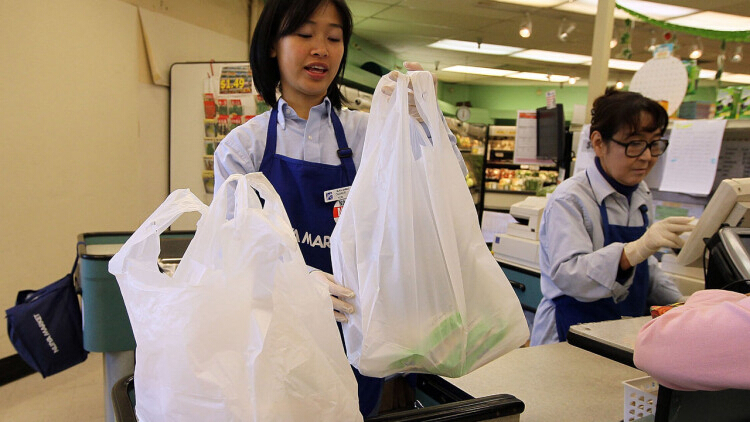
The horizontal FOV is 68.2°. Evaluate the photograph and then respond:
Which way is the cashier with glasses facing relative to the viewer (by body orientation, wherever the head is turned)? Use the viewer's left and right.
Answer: facing the viewer and to the right of the viewer

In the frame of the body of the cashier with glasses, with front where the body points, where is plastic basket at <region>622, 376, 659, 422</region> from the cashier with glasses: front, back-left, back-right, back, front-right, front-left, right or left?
front-right

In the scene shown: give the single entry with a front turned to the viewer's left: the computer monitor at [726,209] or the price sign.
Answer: the computer monitor

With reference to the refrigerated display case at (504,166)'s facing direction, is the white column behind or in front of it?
in front

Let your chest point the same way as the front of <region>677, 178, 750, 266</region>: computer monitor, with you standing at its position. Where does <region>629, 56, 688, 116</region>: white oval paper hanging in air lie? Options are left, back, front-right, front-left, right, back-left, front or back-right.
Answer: right

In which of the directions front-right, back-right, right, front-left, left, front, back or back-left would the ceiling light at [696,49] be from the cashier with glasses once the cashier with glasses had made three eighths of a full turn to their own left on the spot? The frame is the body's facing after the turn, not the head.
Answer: front

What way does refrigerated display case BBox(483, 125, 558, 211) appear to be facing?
toward the camera

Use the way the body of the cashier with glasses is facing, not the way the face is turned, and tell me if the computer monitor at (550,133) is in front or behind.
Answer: behind

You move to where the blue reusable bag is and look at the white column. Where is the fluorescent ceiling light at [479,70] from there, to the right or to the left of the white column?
left

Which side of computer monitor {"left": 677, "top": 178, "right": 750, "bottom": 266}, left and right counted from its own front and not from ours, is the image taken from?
left

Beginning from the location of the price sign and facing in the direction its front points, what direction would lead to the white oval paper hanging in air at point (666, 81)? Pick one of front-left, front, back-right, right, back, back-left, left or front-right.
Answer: front-left

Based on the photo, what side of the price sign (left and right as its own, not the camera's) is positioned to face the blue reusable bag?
front

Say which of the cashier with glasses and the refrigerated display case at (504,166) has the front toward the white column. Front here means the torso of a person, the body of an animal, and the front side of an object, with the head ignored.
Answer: the refrigerated display case

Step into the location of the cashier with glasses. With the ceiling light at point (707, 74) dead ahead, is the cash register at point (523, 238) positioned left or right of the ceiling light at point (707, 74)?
left

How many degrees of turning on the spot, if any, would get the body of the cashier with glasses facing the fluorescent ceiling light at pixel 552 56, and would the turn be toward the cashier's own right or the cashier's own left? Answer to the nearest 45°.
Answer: approximately 135° to the cashier's own left
